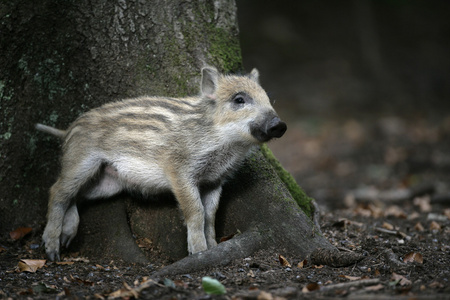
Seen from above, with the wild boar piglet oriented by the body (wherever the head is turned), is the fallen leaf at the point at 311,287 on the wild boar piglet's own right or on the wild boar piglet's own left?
on the wild boar piglet's own right

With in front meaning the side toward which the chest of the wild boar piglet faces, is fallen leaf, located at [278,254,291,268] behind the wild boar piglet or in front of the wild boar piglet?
in front

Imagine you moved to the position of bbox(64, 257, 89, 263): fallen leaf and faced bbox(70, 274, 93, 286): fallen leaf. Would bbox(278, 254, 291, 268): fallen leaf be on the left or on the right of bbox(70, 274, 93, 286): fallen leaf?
left

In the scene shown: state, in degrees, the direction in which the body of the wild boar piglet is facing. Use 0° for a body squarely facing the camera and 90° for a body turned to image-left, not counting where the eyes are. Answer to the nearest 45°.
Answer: approximately 270°

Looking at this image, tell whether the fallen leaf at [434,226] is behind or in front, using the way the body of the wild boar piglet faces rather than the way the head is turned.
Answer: in front

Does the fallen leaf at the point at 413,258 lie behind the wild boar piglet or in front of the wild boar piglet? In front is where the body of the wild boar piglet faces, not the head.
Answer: in front

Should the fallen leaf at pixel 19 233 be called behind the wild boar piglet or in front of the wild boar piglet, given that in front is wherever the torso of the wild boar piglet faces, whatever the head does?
behind

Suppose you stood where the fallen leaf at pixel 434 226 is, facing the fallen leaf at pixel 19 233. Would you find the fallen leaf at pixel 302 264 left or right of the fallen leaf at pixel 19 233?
left
